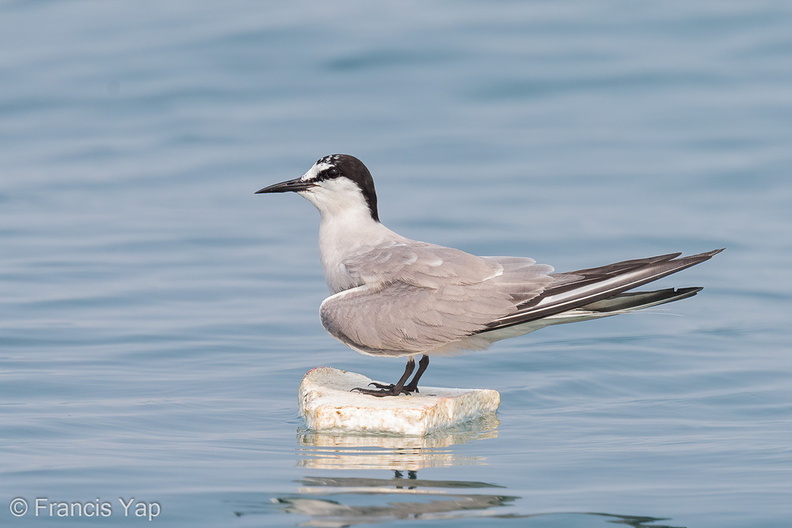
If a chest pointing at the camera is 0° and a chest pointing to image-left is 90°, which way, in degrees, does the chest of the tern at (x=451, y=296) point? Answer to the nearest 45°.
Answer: approximately 90°
